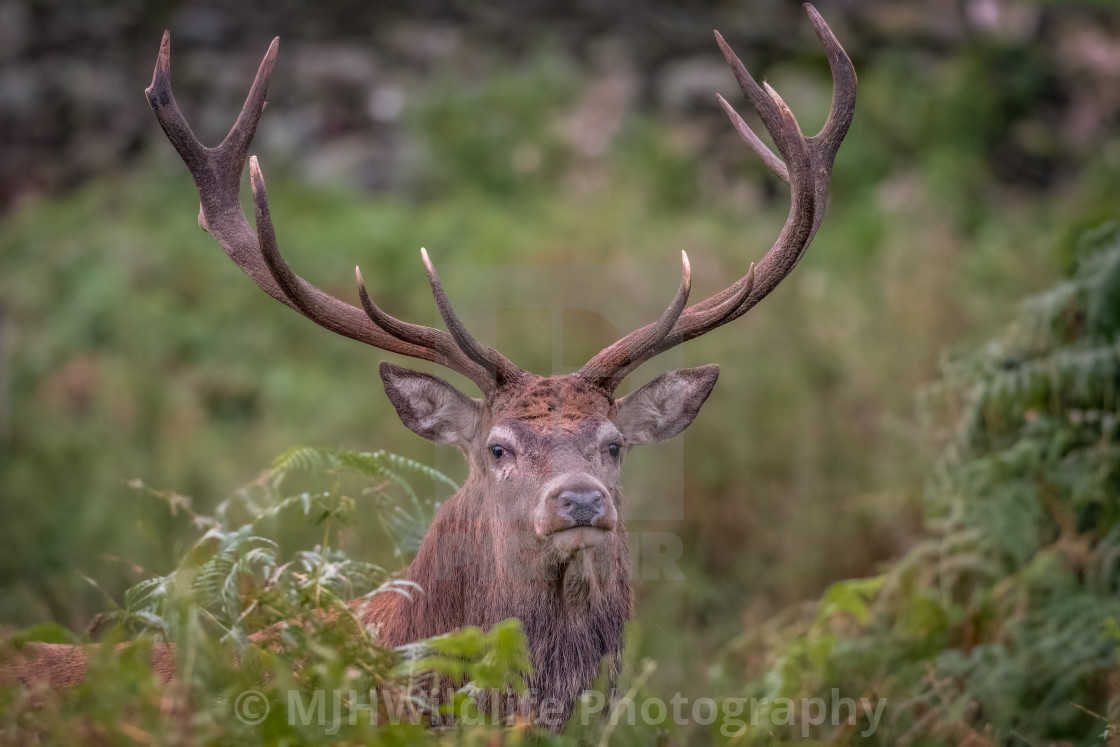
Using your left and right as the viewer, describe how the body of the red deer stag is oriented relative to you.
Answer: facing the viewer and to the right of the viewer
